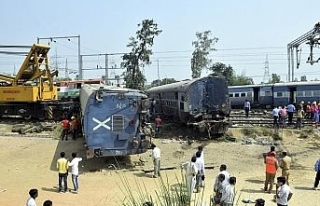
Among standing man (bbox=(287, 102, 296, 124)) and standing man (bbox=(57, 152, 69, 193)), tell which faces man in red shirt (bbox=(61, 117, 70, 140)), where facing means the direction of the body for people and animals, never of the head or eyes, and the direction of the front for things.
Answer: standing man (bbox=(57, 152, 69, 193))

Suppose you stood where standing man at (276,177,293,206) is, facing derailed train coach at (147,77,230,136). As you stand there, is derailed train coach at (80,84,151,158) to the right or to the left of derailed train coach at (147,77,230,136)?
left

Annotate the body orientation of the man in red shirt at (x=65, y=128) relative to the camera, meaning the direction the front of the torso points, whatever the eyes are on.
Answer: away from the camera

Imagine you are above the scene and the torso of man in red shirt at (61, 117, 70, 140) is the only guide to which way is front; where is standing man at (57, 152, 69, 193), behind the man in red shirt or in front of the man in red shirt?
behind

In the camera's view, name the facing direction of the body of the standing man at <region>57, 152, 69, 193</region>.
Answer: away from the camera
